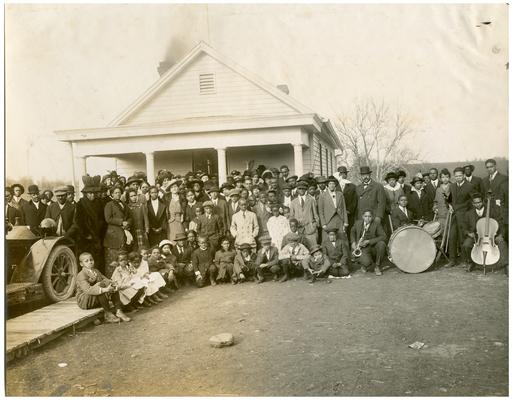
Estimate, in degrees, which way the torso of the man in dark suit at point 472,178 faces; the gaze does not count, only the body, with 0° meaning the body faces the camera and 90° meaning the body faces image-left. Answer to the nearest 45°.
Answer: approximately 45°

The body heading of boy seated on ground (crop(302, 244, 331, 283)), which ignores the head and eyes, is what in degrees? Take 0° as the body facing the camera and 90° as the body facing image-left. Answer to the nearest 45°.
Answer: approximately 0°

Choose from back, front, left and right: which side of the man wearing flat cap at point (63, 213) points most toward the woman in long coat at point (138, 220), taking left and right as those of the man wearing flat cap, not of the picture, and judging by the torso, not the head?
left

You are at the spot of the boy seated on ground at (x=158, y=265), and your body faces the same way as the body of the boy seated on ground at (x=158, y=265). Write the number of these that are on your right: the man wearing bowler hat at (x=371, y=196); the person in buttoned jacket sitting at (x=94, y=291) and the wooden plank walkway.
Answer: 2

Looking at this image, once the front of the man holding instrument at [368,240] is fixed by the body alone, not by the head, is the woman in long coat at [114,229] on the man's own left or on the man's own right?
on the man's own right

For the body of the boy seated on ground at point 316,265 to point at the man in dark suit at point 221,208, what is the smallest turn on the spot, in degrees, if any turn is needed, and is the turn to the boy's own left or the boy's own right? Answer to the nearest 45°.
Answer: approximately 90° to the boy's own right

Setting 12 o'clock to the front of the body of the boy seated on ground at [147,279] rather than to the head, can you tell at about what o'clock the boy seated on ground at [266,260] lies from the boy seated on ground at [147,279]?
the boy seated on ground at [266,260] is roughly at 10 o'clock from the boy seated on ground at [147,279].

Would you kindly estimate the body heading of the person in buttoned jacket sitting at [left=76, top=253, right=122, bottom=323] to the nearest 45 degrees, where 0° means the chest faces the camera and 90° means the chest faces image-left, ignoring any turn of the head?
approximately 315°

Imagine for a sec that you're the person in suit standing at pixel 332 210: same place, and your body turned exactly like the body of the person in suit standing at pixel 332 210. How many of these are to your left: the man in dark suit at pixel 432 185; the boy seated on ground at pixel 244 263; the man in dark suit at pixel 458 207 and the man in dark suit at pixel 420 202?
3

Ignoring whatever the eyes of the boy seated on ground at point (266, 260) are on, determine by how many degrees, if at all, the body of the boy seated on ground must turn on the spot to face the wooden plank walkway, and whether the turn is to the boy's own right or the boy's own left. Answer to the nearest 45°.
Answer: approximately 45° to the boy's own right

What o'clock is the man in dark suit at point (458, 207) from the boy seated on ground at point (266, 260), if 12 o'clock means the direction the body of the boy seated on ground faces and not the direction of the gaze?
The man in dark suit is roughly at 9 o'clock from the boy seated on ground.

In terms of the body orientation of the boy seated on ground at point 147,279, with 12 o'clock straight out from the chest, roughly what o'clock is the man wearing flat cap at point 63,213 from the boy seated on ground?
The man wearing flat cap is roughly at 5 o'clock from the boy seated on ground.

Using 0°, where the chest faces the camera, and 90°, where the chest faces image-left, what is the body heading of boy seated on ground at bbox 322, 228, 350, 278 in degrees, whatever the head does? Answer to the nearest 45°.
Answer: approximately 0°
